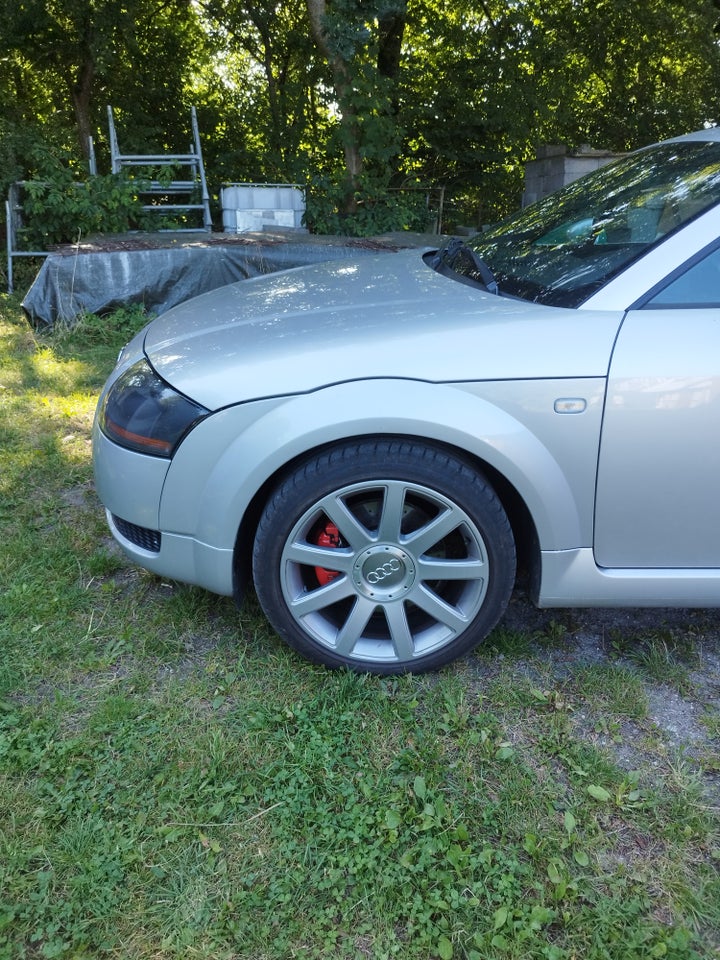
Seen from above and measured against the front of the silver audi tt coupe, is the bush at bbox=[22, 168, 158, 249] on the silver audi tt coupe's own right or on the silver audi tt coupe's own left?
on the silver audi tt coupe's own right

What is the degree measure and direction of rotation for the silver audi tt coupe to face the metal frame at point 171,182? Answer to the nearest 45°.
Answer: approximately 90° to its right

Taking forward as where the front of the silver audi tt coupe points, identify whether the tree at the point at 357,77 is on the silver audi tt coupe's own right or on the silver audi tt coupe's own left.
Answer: on the silver audi tt coupe's own right

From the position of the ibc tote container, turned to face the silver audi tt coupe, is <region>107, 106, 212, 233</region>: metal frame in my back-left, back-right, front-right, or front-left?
back-right

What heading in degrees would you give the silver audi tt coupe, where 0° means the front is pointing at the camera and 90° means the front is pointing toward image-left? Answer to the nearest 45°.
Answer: approximately 90°

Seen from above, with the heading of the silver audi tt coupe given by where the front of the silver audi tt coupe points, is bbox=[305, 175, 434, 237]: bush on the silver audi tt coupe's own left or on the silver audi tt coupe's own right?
on the silver audi tt coupe's own right
